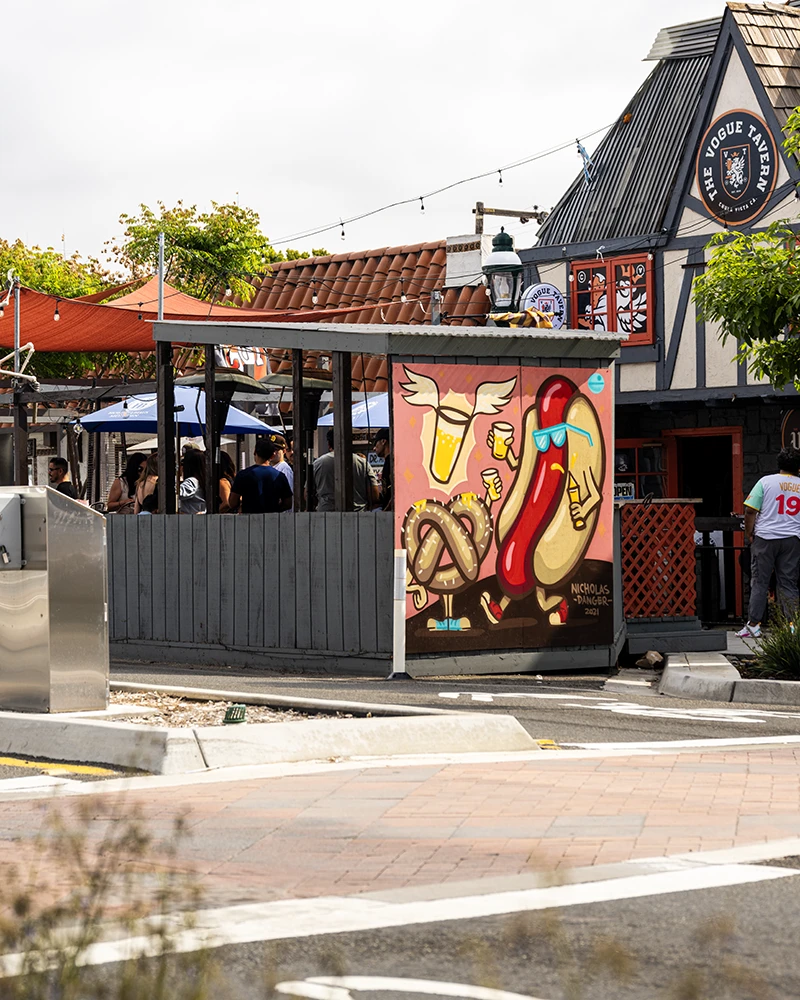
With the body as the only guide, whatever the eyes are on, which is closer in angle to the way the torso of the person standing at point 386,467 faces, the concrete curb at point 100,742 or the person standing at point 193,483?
the person standing

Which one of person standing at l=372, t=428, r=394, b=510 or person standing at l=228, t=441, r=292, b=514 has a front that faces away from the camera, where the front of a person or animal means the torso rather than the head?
person standing at l=228, t=441, r=292, b=514

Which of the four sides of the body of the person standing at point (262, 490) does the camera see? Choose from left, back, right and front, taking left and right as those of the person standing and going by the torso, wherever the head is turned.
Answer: back

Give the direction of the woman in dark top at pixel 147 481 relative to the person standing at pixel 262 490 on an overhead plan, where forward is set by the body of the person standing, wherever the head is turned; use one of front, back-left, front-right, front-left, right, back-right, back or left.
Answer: front-left

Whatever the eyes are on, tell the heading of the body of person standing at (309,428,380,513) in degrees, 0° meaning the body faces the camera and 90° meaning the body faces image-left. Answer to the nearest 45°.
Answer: approximately 180°

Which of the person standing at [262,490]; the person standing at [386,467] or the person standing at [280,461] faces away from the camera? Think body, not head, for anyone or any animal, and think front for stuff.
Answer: the person standing at [262,490]

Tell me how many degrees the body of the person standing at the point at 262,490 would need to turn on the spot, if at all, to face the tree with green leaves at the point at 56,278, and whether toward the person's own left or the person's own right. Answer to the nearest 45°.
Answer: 0° — they already face it

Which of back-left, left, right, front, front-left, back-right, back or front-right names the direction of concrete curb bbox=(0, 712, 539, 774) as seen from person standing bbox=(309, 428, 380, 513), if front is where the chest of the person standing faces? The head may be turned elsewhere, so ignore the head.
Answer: back

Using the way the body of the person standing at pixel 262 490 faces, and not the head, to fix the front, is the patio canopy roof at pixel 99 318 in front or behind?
in front

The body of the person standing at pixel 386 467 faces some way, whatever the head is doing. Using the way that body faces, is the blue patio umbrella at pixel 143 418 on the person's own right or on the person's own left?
on the person's own right

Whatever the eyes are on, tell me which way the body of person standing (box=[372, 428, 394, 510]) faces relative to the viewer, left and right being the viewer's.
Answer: facing to the left of the viewer

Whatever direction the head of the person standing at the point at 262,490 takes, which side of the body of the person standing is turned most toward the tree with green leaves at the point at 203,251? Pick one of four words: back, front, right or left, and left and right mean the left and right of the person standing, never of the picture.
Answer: front

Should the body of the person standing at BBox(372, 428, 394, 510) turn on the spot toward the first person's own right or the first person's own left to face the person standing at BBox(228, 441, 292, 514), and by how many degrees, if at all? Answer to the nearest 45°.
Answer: approximately 45° to the first person's own right

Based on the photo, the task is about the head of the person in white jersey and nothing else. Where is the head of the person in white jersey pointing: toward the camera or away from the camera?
away from the camera

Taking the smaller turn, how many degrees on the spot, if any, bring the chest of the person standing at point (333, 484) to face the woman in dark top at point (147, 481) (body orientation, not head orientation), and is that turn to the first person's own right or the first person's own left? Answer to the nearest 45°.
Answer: approximately 45° to the first person's own left
